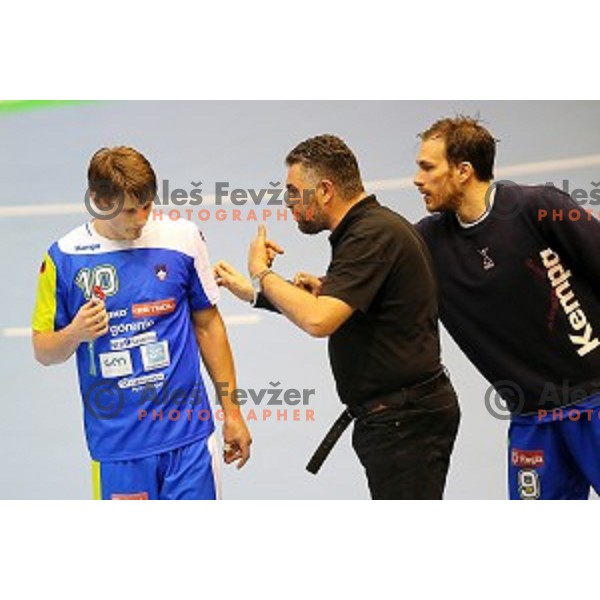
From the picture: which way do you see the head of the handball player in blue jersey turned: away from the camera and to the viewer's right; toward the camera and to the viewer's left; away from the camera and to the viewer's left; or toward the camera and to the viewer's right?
toward the camera and to the viewer's right

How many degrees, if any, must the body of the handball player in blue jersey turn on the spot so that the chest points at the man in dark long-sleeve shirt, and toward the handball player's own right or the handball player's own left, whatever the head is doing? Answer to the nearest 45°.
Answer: approximately 90° to the handball player's own left

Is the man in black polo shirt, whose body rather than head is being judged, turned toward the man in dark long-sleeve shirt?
no

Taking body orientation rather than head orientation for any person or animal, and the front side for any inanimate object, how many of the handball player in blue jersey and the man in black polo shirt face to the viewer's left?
1

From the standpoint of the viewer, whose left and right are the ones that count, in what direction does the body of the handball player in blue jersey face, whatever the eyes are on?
facing the viewer

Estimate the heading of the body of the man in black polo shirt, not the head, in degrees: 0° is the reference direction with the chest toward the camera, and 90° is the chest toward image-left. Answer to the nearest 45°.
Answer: approximately 90°

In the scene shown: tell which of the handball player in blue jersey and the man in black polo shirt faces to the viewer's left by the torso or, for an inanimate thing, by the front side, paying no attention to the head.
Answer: the man in black polo shirt

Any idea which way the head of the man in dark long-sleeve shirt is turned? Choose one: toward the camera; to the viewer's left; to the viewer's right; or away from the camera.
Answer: to the viewer's left

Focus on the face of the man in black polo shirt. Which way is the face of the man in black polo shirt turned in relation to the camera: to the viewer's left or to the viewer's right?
to the viewer's left

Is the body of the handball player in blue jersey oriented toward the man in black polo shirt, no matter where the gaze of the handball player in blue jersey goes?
no

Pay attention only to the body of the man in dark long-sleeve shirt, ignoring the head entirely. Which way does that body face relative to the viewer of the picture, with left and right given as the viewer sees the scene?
facing the viewer and to the left of the viewer

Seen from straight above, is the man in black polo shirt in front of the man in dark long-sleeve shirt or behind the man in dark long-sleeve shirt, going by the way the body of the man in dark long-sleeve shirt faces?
in front
